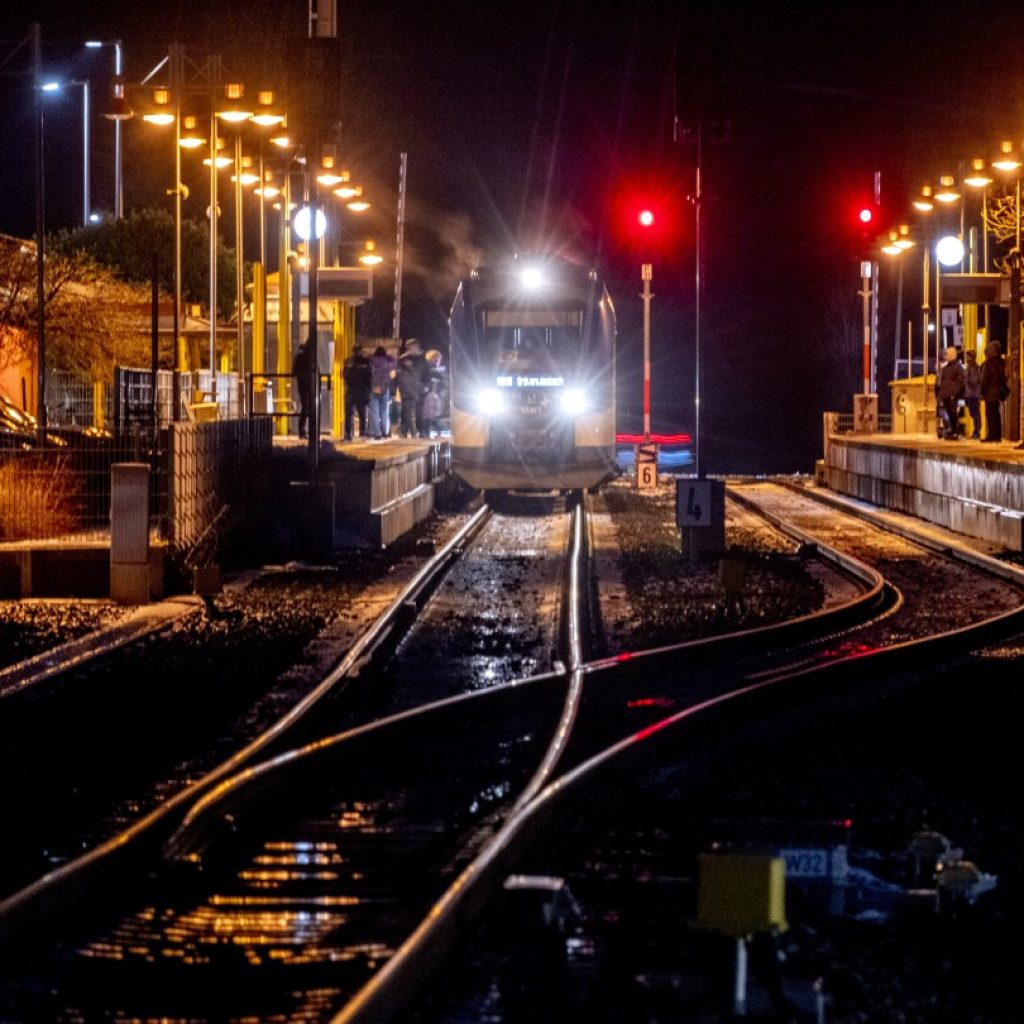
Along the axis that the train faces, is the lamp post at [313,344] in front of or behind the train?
in front

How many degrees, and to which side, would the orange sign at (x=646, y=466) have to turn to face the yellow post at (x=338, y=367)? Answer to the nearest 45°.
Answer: approximately 135° to its right

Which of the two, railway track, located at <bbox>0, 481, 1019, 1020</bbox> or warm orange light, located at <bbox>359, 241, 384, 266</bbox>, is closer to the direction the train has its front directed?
the railway track

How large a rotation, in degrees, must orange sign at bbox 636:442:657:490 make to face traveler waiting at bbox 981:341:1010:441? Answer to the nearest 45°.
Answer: approximately 45° to its left

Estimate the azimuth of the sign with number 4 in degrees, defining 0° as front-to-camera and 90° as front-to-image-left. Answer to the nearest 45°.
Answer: approximately 0°

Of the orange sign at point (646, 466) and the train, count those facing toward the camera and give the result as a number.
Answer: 2
